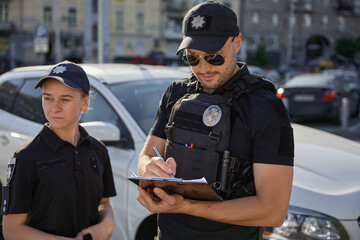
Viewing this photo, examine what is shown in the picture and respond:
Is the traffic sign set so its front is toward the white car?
yes

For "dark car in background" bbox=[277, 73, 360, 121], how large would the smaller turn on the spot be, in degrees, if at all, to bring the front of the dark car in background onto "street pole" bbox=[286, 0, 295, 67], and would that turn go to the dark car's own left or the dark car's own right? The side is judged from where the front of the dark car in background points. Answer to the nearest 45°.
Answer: approximately 45° to the dark car's own left

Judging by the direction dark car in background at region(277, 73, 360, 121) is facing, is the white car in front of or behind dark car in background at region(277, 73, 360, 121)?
behind

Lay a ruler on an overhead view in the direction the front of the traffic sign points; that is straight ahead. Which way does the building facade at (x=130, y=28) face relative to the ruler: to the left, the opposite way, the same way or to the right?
the same way

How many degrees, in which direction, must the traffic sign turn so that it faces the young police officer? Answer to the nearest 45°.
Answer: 0° — it already faces them

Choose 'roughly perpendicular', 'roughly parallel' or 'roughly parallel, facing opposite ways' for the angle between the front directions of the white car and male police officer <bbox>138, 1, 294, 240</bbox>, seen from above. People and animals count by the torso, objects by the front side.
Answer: roughly perpendicular

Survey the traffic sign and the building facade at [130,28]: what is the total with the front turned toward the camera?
2

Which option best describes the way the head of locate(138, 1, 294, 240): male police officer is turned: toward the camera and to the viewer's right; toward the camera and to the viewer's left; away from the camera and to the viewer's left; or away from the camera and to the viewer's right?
toward the camera and to the viewer's left

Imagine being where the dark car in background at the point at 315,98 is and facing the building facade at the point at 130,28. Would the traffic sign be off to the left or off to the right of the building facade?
left

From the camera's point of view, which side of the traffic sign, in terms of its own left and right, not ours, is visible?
front

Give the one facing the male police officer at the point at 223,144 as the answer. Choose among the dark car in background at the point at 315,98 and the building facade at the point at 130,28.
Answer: the building facade

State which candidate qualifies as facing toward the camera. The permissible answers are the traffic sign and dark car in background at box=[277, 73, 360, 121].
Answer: the traffic sign

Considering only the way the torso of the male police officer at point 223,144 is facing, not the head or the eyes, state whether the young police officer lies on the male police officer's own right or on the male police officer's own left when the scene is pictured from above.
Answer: on the male police officer's own right

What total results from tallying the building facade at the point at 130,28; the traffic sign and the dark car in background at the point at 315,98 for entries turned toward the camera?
2

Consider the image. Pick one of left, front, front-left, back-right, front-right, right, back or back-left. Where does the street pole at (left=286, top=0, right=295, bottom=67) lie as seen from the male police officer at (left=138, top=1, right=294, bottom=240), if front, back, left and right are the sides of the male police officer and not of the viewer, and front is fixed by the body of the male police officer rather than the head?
back-right

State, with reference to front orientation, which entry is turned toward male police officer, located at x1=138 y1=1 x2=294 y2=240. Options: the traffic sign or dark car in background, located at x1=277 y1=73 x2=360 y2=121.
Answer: the traffic sign

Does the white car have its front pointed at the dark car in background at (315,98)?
no

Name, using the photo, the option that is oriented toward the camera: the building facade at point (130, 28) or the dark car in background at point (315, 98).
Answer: the building facade

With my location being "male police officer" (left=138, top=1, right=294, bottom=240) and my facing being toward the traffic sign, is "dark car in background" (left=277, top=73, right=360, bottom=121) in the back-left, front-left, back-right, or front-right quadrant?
front-right

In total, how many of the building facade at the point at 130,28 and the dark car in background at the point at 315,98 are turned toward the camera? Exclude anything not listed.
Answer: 1
